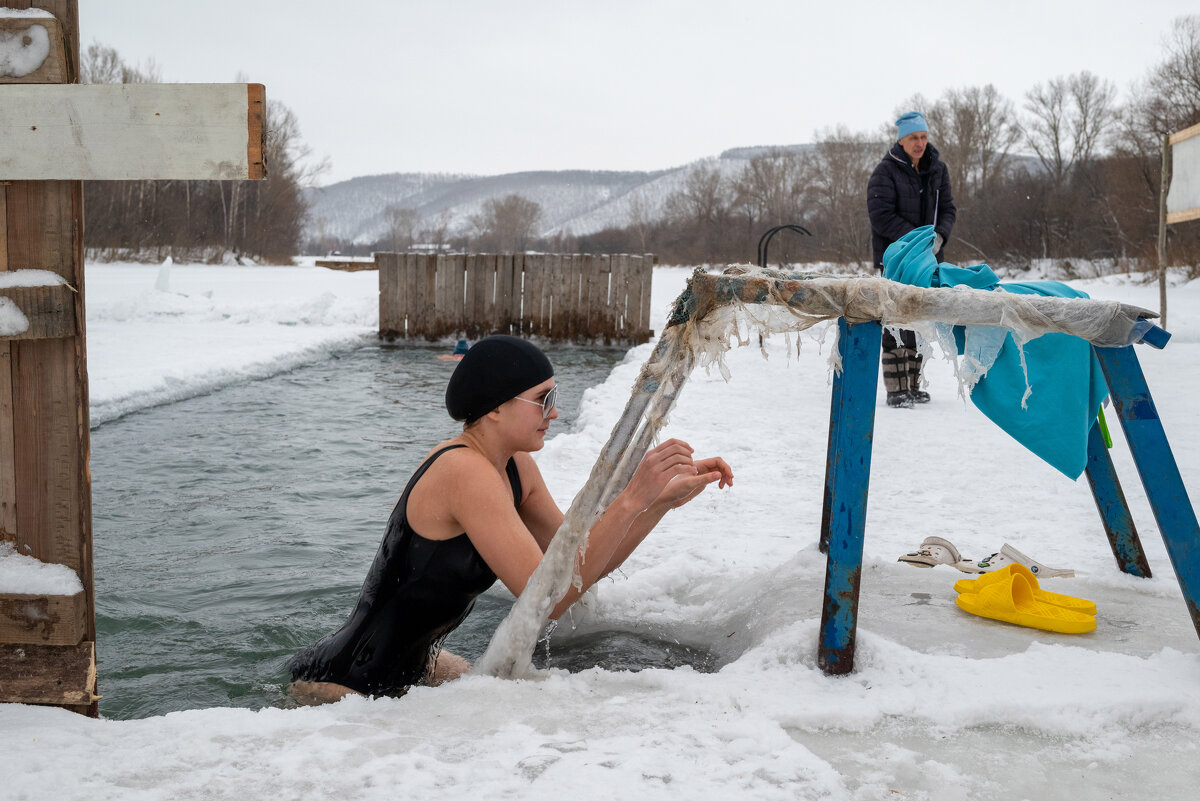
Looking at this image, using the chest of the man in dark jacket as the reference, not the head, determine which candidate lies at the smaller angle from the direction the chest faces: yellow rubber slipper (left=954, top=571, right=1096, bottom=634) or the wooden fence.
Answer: the yellow rubber slipper

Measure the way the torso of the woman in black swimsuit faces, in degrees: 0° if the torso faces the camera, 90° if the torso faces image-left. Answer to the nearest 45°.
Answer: approximately 270°

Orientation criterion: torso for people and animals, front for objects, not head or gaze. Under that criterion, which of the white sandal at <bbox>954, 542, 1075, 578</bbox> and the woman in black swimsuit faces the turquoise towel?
the woman in black swimsuit

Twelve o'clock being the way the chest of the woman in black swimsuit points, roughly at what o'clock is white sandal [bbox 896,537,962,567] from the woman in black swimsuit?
The white sandal is roughly at 11 o'clock from the woman in black swimsuit.

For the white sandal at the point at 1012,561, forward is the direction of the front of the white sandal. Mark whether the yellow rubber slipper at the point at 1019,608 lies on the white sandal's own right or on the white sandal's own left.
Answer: on the white sandal's own left

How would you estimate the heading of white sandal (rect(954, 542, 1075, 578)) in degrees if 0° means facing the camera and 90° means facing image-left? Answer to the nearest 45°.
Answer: approximately 90°

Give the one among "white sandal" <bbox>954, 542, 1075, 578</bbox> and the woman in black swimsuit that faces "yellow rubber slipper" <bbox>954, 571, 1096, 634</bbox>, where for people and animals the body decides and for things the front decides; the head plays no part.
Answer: the woman in black swimsuit

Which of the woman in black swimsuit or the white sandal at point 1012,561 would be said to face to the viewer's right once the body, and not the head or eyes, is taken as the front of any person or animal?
the woman in black swimsuit

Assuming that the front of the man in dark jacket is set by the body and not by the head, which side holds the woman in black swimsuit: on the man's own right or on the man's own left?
on the man's own right

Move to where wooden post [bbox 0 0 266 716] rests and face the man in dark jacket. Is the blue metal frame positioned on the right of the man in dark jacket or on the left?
right
